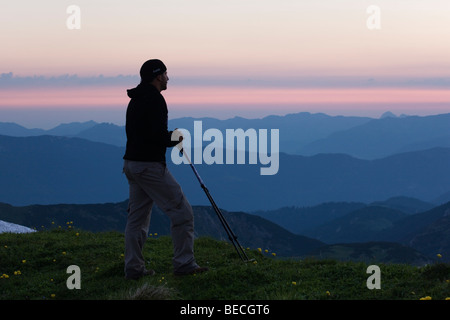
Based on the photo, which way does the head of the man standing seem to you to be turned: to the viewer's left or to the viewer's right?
to the viewer's right

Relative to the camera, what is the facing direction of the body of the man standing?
to the viewer's right
